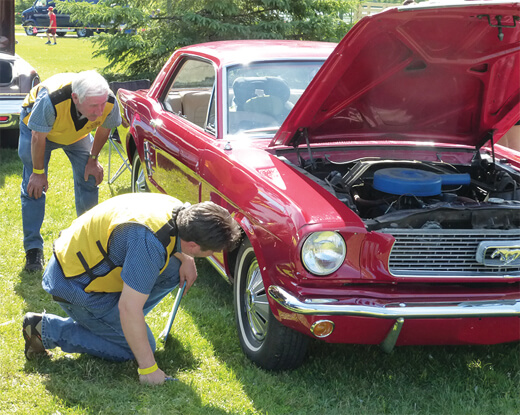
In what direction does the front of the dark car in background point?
to the viewer's left

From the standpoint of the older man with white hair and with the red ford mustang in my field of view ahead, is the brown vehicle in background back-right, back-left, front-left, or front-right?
back-left

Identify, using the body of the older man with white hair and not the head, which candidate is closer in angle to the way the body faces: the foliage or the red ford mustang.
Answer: the red ford mustang

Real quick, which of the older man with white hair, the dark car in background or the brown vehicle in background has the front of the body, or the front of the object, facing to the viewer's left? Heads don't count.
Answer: the dark car in background

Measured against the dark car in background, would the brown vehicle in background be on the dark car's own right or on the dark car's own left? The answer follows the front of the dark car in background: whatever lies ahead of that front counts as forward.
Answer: on the dark car's own left

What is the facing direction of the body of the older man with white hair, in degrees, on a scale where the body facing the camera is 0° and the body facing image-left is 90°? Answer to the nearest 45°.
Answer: approximately 315°

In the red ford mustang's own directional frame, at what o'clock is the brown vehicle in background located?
The brown vehicle in background is roughly at 6 o'clock from the red ford mustang.

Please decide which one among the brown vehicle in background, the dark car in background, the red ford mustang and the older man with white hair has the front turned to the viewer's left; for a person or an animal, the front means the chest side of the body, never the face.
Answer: the dark car in background

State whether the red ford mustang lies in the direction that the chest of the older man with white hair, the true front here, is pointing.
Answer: yes

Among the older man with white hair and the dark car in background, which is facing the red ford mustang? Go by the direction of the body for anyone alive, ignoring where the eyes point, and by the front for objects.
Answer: the older man with white hair

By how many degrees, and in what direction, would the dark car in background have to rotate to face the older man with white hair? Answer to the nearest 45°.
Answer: approximately 90° to its left
